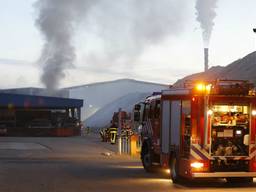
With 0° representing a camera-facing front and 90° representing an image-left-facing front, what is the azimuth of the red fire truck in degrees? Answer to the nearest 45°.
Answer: approximately 135°
